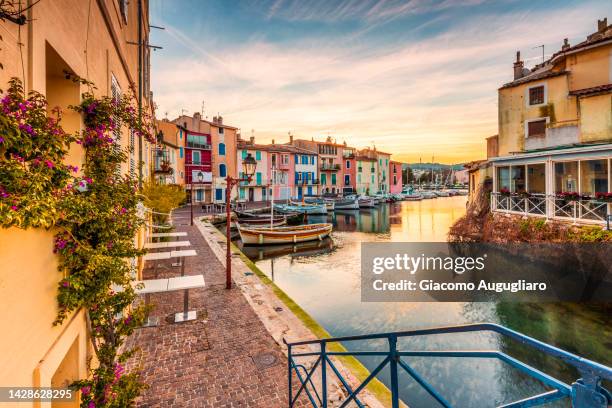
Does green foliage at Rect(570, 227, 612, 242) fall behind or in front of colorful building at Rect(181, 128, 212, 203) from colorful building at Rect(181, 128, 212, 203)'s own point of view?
in front

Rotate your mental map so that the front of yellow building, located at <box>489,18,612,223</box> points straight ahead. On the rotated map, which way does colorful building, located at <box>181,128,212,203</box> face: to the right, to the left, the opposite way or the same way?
to the left

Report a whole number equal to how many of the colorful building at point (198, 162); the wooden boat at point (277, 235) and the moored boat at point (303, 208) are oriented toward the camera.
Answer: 1

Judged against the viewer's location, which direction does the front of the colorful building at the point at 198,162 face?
facing the viewer

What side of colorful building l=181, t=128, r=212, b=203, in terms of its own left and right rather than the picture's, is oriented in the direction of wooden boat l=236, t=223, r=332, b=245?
front

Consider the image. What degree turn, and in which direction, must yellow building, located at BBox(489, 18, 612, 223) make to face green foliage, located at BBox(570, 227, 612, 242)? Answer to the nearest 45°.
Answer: approximately 45° to its left

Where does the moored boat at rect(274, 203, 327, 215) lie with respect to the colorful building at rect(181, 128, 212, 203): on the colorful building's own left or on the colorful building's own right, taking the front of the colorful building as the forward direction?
on the colorful building's own left

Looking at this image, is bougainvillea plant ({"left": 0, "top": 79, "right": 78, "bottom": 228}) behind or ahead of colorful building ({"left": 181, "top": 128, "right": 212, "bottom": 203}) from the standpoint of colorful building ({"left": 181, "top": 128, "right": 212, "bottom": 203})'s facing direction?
ahead

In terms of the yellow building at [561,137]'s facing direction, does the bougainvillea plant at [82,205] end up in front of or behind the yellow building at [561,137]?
in front

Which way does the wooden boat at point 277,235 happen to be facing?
to the viewer's left
